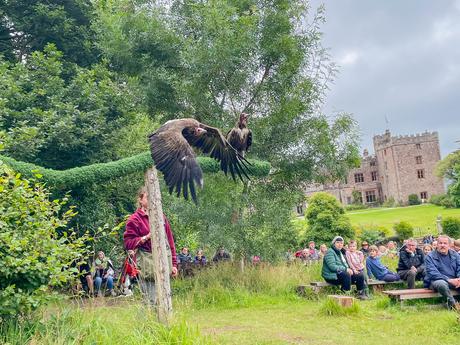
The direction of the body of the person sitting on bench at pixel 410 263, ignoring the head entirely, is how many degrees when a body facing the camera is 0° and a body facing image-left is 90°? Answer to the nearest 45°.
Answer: approximately 0°

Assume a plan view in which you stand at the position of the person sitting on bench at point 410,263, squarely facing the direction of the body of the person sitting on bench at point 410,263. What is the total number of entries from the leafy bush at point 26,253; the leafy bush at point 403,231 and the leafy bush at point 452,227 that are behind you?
2
